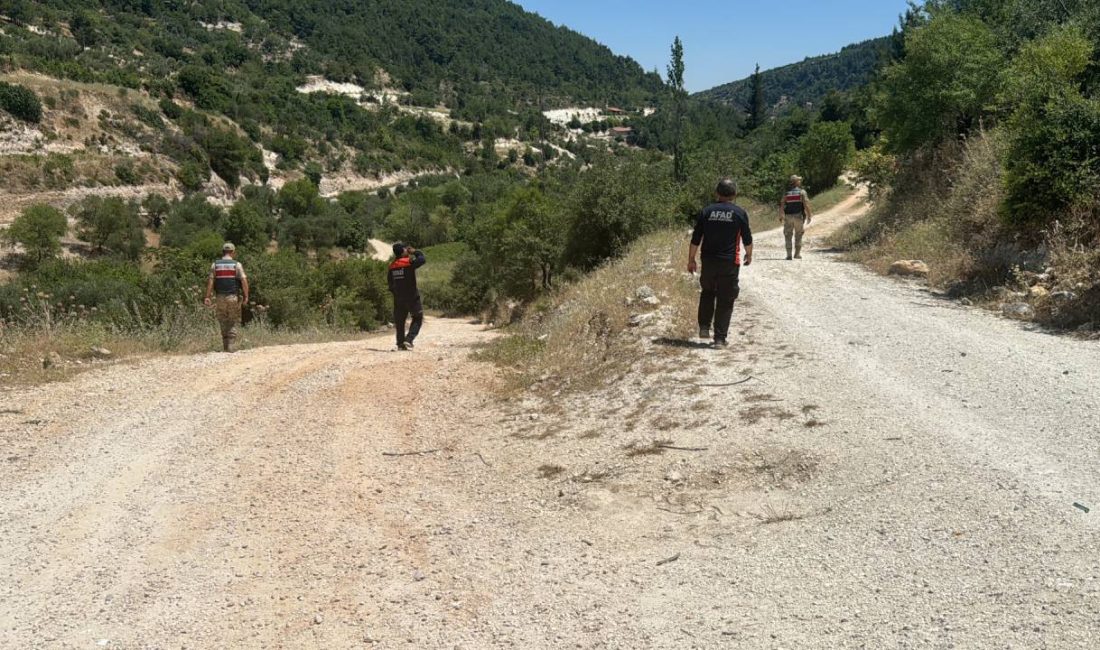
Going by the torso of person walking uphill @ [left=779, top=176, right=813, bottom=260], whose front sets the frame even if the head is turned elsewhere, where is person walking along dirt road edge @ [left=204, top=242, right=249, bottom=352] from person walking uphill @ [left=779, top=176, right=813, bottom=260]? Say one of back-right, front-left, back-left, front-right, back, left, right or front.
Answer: back-left

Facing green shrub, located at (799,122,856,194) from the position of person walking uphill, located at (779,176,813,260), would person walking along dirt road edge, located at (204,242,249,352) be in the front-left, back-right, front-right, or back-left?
back-left

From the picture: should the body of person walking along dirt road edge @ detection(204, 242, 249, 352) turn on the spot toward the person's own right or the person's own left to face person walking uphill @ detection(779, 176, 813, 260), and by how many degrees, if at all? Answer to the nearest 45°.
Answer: approximately 90° to the person's own right

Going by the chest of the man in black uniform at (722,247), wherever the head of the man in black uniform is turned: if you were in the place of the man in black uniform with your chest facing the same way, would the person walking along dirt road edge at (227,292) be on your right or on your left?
on your left

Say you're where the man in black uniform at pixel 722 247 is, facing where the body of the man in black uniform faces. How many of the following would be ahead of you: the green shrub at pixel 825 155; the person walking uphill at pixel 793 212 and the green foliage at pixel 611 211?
3

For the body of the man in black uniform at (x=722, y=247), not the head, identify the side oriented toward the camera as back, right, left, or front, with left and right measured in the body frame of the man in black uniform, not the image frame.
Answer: back

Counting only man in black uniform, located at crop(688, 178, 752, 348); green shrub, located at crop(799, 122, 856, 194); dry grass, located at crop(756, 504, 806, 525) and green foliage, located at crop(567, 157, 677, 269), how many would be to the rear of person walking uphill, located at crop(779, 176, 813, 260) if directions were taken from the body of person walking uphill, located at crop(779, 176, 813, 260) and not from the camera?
2

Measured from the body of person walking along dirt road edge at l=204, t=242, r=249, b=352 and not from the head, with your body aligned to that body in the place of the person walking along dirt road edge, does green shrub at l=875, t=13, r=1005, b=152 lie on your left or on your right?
on your right

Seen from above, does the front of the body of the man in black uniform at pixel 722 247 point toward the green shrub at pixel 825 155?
yes

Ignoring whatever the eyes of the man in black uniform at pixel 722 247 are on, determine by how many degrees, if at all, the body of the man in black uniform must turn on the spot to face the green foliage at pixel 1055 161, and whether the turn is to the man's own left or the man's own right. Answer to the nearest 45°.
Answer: approximately 45° to the man's own right

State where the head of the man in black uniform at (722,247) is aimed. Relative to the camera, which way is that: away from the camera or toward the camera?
away from the camera

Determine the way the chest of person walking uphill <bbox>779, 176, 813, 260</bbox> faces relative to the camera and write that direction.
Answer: away from the camera

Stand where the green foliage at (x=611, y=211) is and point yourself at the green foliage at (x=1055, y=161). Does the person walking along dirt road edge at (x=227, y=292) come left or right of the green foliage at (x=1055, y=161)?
right

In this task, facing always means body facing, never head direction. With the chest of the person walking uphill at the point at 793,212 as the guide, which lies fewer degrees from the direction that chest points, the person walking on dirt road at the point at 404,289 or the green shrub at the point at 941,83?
the green shrub

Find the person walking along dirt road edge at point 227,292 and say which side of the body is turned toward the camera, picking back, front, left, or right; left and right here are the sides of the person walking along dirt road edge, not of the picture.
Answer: back
